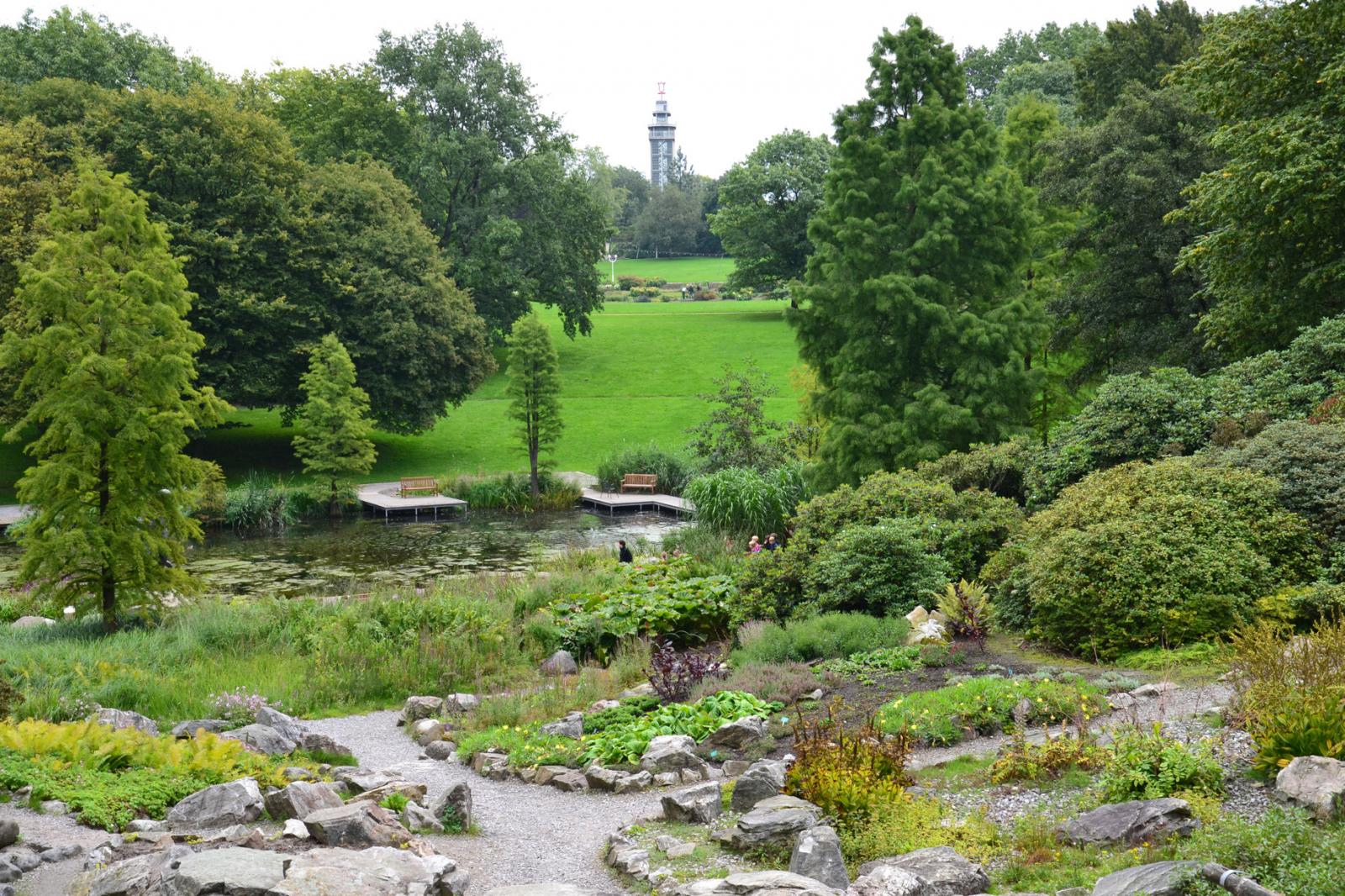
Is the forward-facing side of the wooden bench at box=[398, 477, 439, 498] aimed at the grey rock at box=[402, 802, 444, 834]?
yes

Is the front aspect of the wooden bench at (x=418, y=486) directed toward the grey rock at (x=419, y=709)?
yes

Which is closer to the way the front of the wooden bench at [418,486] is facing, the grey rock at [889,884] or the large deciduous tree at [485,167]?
the grey rock

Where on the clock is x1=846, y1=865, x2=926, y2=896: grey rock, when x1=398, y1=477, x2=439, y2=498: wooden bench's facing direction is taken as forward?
The grey rock is roughly at 12 o'clock from the wooden bench.

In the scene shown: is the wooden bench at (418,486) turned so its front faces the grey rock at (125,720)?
yes

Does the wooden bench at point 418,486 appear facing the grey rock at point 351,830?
yes

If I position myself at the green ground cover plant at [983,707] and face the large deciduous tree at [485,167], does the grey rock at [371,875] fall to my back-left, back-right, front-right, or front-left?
back-left

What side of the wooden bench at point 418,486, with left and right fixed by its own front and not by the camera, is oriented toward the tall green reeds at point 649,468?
left

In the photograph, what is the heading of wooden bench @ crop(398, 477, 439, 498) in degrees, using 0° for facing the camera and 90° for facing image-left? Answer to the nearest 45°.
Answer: approximately 0°

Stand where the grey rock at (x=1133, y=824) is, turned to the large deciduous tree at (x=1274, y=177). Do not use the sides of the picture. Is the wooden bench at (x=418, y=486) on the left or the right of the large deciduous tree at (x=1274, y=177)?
left
